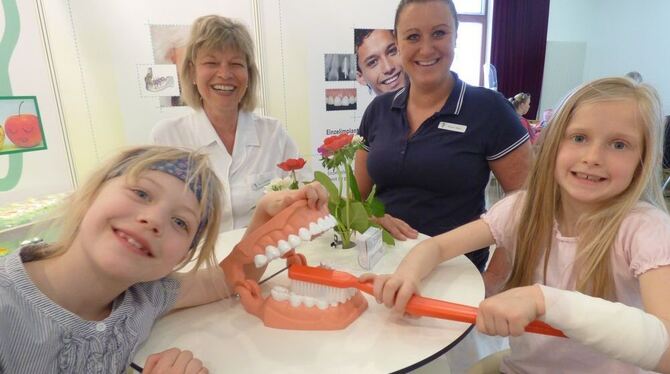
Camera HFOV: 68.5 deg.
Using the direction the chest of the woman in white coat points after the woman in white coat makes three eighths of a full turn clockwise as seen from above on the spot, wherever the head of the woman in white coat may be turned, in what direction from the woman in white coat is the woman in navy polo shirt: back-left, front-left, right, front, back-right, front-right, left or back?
back

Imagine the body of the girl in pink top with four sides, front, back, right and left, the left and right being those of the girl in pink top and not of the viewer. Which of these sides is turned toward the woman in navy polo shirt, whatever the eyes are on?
right

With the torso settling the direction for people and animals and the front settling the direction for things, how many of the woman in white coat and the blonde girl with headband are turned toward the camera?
2

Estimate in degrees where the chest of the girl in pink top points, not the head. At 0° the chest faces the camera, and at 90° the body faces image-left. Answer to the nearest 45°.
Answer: approximately 45°

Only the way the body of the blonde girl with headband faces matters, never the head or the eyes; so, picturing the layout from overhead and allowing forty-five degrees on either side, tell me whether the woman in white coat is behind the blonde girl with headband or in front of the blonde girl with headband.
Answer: behind

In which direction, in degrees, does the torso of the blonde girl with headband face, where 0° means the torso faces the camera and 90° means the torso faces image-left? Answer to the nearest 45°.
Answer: approximately 0°
